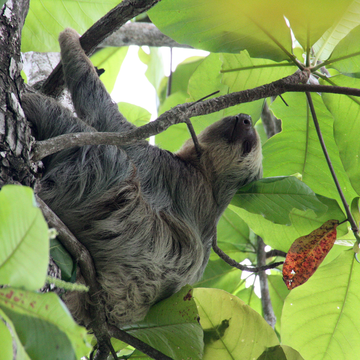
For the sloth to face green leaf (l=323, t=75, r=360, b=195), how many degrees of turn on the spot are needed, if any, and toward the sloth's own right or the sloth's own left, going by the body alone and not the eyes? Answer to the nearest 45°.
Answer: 0° — it already faces it

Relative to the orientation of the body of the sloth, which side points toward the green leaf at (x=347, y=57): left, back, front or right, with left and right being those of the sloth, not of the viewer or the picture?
front

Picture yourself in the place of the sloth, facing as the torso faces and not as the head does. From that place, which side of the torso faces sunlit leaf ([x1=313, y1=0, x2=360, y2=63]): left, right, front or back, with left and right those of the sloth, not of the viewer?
front

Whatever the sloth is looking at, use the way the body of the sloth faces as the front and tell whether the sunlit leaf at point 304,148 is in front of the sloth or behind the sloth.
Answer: in front

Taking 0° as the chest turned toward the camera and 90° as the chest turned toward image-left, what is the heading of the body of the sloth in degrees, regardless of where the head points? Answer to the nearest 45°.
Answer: approximately 270°
